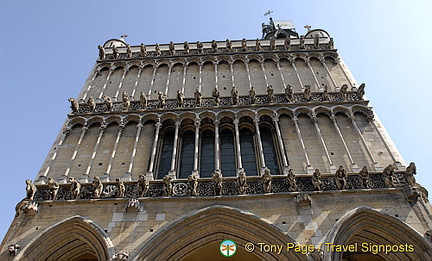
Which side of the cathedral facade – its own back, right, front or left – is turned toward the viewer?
front
